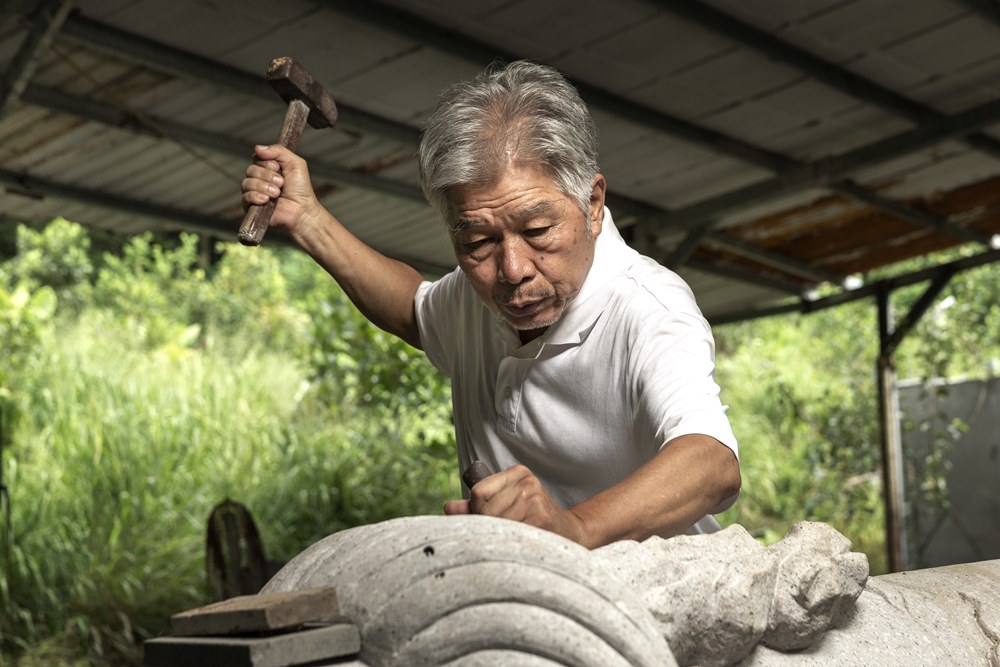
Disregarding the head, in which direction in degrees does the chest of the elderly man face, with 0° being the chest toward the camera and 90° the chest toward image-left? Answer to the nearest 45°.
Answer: approximately 45°

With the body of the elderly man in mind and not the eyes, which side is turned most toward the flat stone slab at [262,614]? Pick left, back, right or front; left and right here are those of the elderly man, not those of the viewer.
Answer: front

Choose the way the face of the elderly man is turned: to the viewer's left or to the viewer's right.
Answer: to the viewer's left

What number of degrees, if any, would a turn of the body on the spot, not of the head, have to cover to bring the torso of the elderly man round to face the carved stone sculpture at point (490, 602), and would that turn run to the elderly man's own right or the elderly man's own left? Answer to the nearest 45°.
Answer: approximately 45° to the elderly man's own left

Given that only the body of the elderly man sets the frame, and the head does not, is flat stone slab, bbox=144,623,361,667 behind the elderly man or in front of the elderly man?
in front
